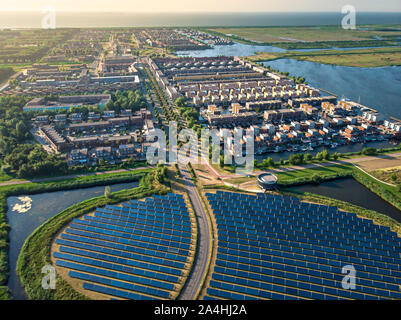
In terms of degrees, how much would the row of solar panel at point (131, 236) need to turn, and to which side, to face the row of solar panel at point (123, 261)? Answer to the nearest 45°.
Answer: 0° — it already faces it

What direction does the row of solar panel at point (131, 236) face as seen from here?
toward the camera

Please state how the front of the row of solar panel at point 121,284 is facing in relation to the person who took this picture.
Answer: facing the viewer and to the left of the viewer

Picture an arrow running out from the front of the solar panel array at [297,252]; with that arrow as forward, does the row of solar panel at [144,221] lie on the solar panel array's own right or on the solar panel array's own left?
on the solar panel array's own right

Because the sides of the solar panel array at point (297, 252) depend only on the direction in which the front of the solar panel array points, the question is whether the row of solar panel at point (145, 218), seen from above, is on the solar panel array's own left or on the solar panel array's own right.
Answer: on the solar panel array's own right

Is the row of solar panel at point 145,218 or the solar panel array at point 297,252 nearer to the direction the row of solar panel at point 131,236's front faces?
the solar panel array

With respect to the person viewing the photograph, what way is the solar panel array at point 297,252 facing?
facing the viewer
